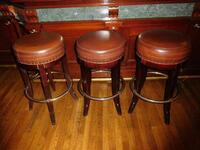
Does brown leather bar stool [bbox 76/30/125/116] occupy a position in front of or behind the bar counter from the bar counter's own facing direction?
in front

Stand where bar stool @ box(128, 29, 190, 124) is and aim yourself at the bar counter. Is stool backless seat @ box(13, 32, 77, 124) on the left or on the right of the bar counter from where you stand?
left

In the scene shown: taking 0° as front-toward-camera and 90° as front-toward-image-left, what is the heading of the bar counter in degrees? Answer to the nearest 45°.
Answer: approximately 0°
